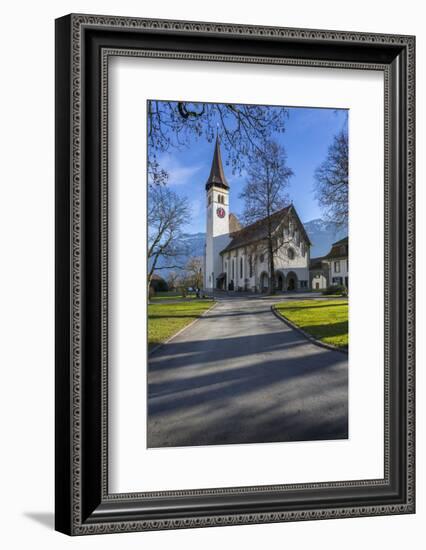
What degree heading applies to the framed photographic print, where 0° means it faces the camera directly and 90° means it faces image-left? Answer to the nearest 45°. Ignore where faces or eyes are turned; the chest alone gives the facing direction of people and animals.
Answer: approximately 315°
